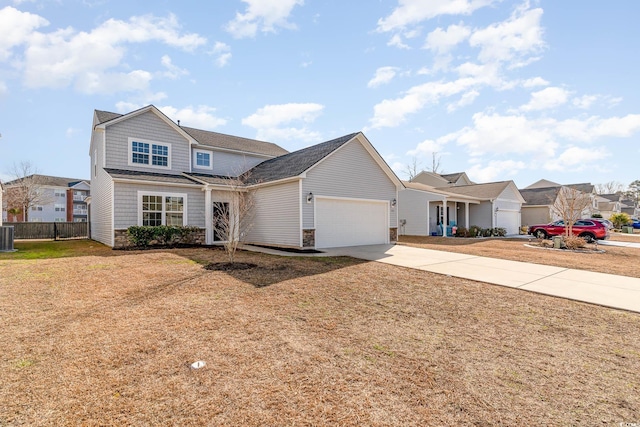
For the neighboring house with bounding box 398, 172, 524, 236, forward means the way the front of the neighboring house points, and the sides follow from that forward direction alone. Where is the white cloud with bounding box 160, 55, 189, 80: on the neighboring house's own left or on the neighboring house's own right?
on the neighboring house's own right

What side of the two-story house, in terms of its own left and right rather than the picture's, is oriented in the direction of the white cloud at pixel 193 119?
back

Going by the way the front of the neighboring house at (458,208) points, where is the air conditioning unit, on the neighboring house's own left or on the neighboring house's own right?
on the neighboring house's own right

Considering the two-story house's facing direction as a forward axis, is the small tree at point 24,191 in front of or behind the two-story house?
behind
